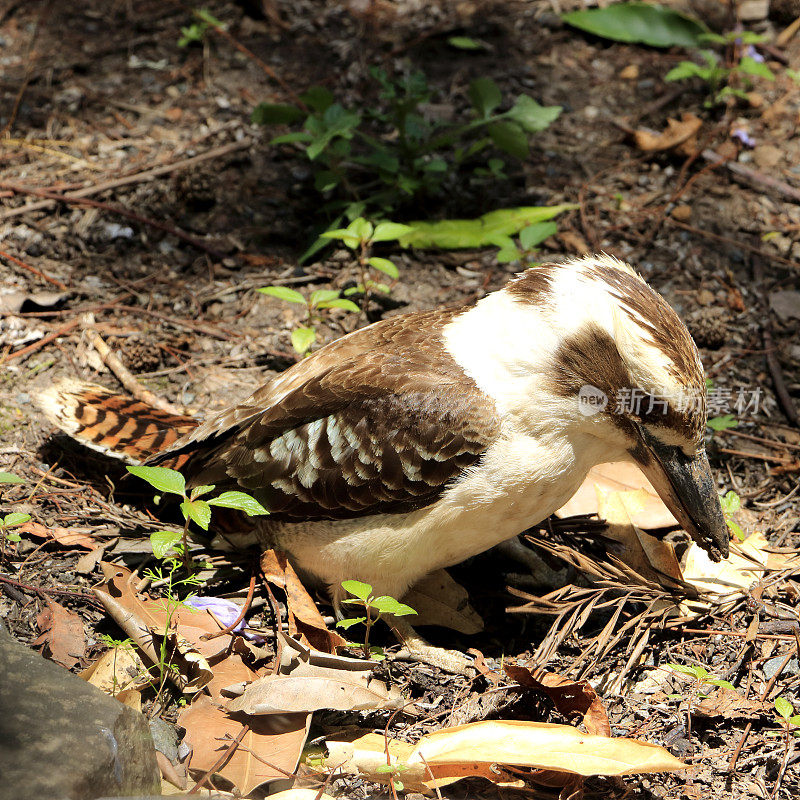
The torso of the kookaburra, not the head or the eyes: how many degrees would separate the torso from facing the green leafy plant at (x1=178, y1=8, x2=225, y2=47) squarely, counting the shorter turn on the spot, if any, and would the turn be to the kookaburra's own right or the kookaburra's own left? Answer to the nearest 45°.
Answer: approximately 90° to the kookaburra's own left

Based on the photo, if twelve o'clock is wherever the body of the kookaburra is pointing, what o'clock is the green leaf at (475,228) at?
The green leaf is roughly at 9 o'clock from the kookaburra.

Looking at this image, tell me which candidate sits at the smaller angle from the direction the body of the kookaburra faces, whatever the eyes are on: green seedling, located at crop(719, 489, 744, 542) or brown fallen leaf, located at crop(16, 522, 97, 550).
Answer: the green seedling

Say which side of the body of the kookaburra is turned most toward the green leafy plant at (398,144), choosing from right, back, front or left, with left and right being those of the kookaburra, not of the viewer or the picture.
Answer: left

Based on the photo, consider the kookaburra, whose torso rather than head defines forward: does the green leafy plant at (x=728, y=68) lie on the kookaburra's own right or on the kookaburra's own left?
on the kookaburra's own left

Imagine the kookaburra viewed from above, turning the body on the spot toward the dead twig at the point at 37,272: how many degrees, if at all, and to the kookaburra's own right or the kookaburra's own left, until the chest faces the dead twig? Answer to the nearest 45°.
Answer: approximately 135° to the kookaburra's own left

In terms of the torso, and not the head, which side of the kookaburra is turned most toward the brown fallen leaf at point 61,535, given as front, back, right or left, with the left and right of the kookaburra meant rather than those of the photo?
back

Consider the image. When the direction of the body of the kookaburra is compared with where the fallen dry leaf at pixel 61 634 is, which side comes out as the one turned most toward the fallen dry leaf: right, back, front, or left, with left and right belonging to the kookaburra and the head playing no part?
back

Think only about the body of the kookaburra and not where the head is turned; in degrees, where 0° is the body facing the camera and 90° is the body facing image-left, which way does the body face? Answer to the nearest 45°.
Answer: approximately 270°
